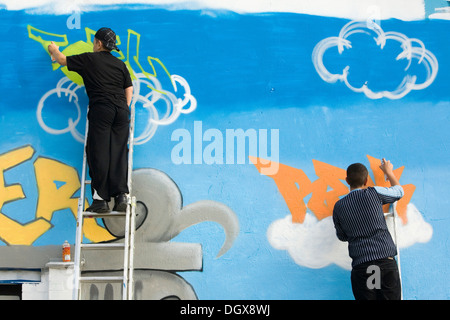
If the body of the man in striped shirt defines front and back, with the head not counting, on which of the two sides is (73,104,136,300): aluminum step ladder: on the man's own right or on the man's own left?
on the man's own left

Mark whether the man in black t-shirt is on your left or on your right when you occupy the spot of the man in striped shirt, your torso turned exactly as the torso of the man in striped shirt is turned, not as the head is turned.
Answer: on your left

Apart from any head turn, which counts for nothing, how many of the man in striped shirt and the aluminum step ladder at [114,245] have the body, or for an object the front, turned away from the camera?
1

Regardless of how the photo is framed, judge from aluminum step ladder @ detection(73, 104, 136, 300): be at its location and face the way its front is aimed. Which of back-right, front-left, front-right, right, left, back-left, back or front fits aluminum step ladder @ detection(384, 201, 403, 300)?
left

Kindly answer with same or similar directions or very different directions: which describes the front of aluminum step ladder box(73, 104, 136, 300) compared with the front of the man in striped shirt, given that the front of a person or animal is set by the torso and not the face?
very different directions

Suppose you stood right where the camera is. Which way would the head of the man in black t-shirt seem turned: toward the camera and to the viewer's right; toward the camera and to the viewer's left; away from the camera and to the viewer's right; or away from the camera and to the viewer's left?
away from the camera and to the viewer's left

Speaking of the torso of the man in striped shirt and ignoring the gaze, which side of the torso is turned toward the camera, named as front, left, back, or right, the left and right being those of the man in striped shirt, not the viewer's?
back

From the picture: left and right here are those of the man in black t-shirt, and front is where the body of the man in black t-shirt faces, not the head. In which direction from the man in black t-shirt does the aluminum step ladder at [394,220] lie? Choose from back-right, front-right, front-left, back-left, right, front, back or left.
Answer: back-right

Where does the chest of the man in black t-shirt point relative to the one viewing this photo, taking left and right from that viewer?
facing away from the viewer and to the left of the viewer

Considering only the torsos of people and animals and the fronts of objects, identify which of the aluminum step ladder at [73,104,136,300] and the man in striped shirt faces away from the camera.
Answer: the man in striped shirt

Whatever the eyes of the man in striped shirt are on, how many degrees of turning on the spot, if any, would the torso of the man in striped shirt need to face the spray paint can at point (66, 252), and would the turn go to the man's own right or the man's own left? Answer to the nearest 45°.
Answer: approximately 90° to the man's own left

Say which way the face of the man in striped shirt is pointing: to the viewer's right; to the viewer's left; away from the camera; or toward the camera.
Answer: away from the camera
